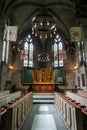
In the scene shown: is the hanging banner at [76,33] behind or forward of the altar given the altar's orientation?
forward

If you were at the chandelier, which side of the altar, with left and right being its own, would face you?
front

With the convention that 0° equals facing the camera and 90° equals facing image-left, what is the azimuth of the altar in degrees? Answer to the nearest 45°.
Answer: approximately 0°
